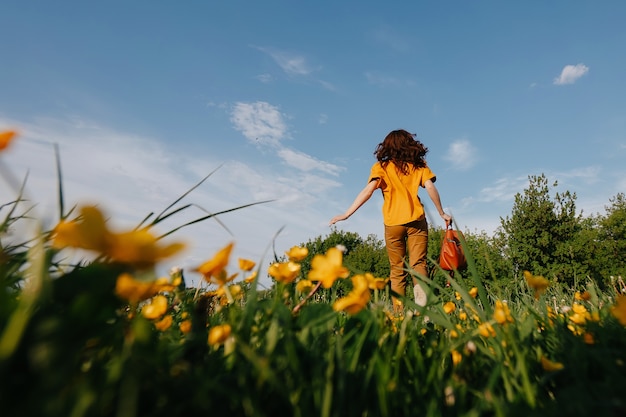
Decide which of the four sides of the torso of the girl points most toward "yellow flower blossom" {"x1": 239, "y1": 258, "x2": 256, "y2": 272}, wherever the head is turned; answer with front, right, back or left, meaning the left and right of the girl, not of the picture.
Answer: back

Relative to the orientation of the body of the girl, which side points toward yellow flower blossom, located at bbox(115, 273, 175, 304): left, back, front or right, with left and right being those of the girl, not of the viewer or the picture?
back

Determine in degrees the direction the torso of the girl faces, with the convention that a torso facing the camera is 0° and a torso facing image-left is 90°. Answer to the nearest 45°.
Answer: approximately 180°

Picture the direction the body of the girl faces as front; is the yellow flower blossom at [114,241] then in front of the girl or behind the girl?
behind

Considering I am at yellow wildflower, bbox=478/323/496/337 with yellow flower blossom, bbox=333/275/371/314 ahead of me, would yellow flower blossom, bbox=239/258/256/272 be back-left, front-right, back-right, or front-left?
front-right

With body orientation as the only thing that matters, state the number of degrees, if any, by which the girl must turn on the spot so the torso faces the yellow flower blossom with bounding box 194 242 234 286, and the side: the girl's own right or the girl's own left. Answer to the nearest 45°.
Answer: approximately 180°

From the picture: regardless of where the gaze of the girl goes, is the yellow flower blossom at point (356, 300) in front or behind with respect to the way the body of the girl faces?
behind

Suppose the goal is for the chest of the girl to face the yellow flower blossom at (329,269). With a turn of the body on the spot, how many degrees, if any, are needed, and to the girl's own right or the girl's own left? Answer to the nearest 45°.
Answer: approximately 180°

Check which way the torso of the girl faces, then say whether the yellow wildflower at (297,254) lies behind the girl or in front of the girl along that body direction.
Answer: behind

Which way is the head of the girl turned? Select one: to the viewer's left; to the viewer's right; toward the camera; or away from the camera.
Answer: away from the camera

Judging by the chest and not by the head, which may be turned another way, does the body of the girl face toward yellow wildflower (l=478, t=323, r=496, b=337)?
no
